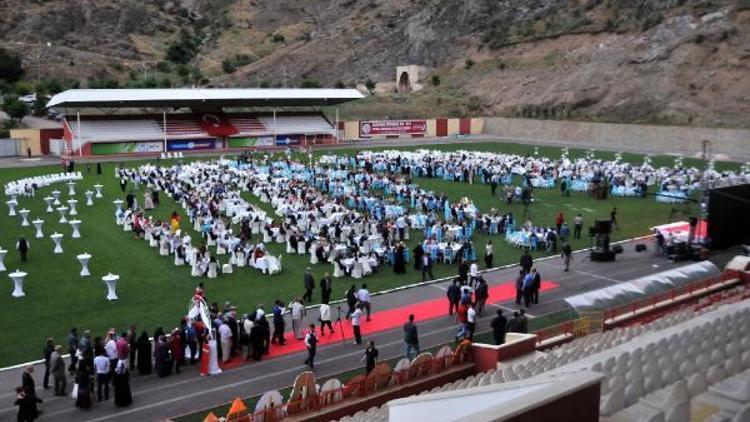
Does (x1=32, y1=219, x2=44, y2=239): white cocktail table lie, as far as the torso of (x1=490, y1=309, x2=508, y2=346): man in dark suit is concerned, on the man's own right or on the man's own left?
on the man's own left

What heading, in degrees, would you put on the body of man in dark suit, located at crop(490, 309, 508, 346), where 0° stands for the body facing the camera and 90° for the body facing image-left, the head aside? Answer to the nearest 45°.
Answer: approximately 180°

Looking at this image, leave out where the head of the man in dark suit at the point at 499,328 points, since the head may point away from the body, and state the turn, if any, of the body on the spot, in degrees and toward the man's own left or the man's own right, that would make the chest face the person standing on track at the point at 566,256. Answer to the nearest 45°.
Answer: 0° — they already face them

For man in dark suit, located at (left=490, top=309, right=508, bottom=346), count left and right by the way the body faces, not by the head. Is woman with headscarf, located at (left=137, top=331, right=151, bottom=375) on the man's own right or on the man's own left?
on the man's own left

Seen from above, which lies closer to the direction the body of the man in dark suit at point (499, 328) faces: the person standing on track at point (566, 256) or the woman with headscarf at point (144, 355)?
the person standing on track

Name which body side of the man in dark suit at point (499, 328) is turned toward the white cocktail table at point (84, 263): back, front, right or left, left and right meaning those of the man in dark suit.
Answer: left
